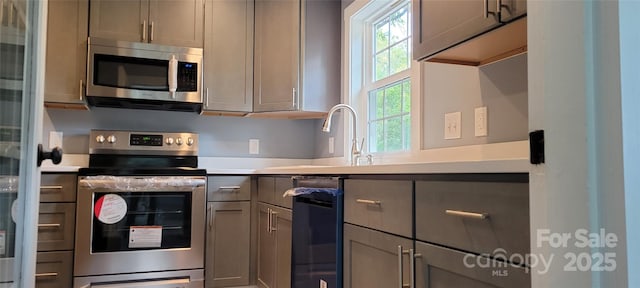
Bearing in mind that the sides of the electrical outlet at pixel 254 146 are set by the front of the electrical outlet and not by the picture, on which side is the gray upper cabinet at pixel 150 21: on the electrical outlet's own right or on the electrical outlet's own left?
on the electrical outlet's own right

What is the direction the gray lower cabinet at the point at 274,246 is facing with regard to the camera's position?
facing the viewer and to the left of the viewer

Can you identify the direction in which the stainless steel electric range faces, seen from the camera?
facing the viewer

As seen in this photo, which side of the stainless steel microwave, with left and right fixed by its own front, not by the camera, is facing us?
front

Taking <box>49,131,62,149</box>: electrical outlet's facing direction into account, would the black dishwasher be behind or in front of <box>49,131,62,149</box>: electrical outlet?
in front

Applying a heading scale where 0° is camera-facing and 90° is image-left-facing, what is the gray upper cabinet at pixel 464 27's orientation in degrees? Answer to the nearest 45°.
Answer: approximately 45°

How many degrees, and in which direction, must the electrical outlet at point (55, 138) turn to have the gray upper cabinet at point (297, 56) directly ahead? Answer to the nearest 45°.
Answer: approximately 45° to its left

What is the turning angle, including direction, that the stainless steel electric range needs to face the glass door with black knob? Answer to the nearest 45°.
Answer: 0° — it already faces it

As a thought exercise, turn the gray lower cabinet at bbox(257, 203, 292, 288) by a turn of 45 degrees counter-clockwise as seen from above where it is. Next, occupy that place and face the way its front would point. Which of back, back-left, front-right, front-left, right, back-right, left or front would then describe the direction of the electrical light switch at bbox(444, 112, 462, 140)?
front-left

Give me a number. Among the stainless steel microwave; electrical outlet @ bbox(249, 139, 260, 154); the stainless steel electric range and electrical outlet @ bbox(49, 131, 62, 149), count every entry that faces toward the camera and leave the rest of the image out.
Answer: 4

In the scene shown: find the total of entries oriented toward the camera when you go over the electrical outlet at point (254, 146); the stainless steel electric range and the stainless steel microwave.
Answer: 3

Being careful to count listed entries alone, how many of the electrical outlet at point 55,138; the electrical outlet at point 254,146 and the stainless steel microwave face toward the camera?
3

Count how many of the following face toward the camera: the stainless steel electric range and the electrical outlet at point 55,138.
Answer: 2

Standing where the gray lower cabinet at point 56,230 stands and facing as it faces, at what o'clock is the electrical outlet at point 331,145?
The electrical outlet is roughly at 9 o'clock from the gray lower cabinet.
